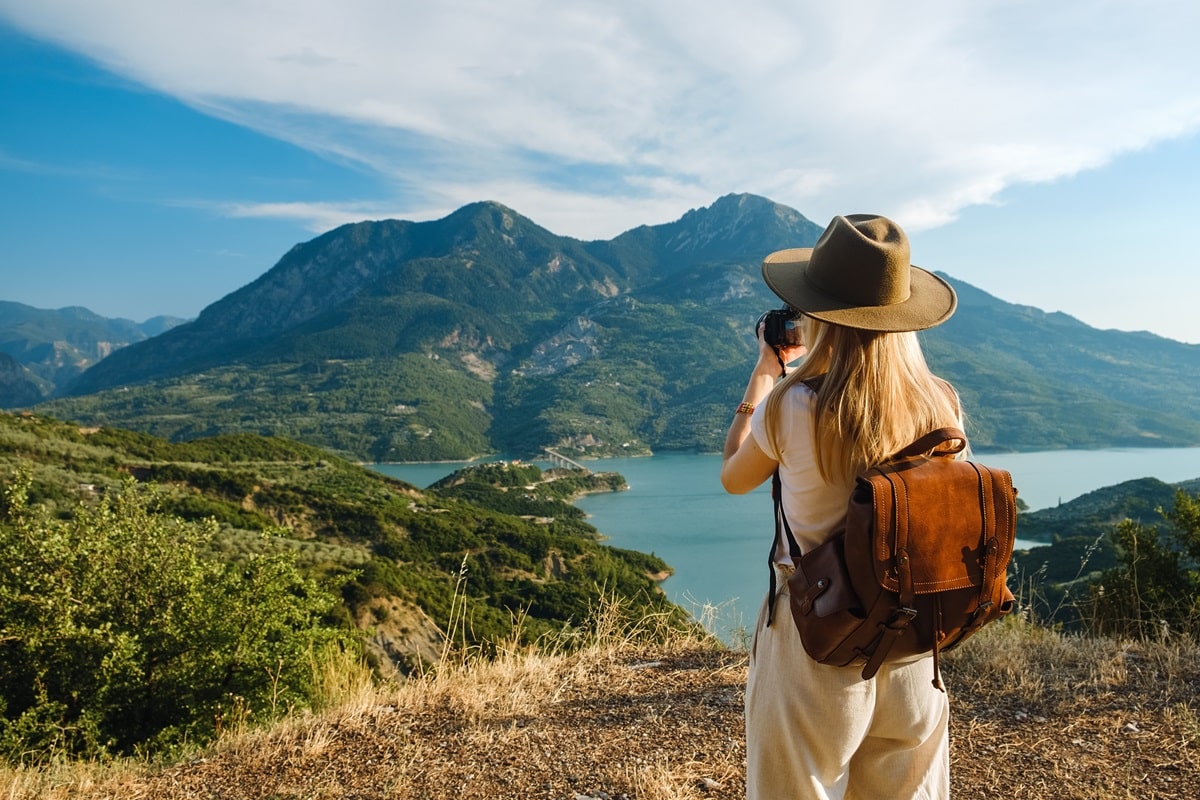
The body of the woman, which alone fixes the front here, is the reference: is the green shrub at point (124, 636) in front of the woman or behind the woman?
in front

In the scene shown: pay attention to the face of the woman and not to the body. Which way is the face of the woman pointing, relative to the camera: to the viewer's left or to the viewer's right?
to the viewer's left

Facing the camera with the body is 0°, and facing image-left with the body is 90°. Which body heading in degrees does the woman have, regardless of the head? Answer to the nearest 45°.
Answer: approximately 135°
